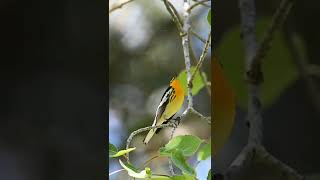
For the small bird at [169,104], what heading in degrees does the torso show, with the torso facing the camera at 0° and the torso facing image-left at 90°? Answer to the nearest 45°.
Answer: approximately 270°
